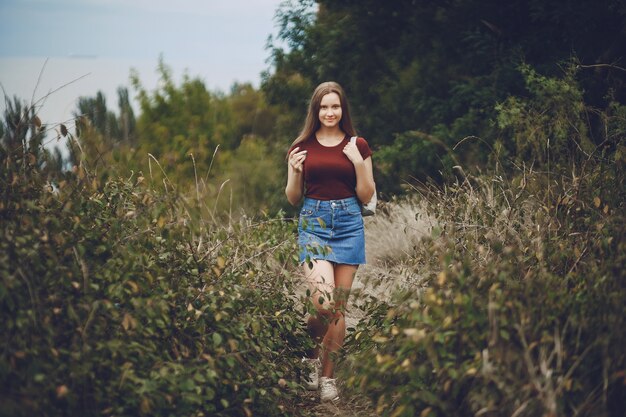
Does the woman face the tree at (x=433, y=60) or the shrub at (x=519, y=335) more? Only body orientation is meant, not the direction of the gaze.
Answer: the shrub

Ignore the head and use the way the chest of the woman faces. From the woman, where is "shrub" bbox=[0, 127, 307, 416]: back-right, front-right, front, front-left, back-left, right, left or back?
front-right

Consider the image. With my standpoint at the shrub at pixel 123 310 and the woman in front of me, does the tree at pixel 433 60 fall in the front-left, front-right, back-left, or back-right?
front-left

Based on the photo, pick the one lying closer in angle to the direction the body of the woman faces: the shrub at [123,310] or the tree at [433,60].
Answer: the shrub

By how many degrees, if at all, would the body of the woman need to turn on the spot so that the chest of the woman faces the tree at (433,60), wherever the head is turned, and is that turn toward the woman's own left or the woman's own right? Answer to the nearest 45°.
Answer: approximately 180°

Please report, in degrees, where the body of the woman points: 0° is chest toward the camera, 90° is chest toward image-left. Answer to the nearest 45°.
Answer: approximately 0°

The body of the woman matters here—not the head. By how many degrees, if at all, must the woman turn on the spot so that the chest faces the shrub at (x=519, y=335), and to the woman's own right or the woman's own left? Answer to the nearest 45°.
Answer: approximately 45° to the woman's own left

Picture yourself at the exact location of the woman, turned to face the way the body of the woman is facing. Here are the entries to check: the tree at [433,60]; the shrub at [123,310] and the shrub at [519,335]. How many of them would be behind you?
1

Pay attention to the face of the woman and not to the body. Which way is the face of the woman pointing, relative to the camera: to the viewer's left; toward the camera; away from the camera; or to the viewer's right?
toward the camera

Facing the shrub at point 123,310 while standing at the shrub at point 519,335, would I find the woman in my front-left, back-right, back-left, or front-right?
front-right
